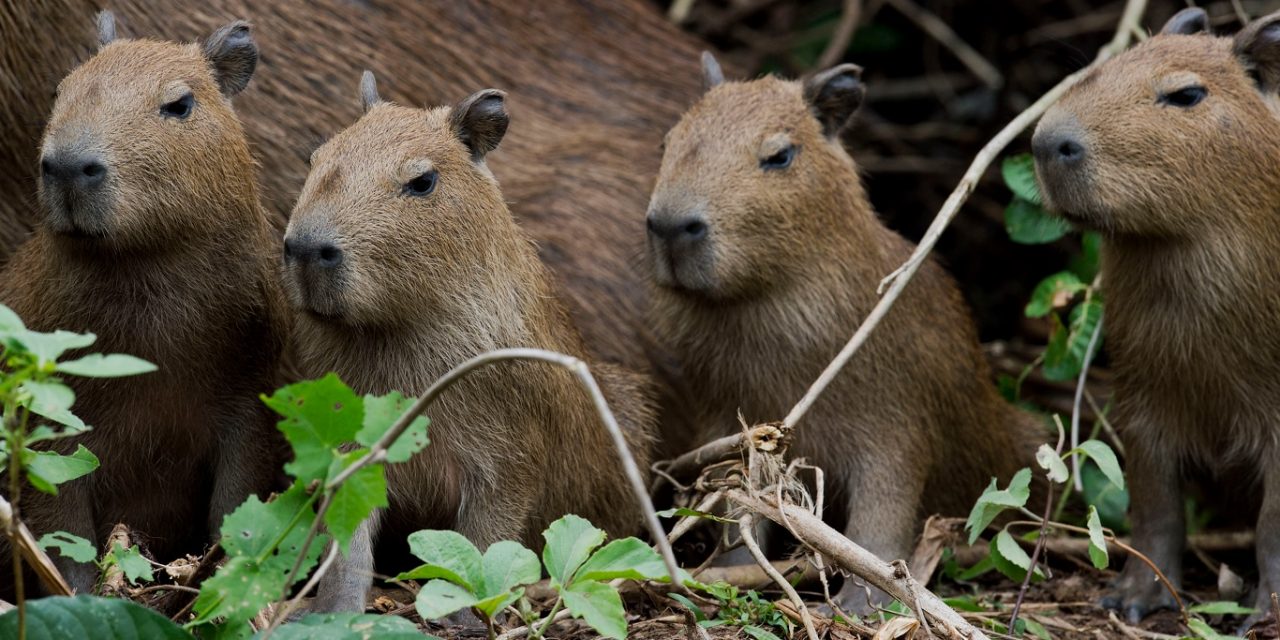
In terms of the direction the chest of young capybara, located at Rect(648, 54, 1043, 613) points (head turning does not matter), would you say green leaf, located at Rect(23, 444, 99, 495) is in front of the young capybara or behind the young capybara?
in front

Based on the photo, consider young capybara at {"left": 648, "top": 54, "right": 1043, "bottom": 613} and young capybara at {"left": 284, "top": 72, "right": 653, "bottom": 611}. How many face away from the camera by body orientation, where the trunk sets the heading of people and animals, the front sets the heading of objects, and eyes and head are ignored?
0

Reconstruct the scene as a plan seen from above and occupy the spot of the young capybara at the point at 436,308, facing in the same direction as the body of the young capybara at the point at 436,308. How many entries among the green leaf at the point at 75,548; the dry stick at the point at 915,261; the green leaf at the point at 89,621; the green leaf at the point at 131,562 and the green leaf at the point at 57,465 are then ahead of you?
4

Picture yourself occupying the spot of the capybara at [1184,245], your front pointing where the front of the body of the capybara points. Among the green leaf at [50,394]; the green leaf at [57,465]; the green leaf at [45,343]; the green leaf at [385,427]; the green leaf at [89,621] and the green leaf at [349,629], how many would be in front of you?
6

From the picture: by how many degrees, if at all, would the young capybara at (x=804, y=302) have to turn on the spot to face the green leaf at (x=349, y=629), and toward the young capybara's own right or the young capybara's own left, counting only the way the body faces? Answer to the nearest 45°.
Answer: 0° — it already faces it

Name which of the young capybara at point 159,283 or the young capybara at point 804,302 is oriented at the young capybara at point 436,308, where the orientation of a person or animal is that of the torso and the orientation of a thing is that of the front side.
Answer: the young capybara at point 804,302

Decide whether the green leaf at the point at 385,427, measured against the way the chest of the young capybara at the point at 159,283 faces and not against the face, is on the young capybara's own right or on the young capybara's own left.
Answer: on the young capybara's own left

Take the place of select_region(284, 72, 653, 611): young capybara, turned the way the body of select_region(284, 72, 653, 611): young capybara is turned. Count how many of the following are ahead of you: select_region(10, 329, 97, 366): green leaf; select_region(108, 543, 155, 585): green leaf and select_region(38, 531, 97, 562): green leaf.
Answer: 3

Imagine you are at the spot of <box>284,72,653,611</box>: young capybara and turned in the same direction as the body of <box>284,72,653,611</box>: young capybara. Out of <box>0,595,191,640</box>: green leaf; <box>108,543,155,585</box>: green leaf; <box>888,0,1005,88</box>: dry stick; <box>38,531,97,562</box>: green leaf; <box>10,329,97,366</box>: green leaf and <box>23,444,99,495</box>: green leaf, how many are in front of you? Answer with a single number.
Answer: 5

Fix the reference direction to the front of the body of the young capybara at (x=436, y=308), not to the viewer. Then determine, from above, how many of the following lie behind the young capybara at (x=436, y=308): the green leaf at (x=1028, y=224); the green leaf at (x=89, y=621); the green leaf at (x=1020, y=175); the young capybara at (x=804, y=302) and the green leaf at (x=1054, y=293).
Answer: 4

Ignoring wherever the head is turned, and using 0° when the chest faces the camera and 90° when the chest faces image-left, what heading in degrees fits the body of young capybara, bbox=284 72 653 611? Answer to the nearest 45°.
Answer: approximately 45°

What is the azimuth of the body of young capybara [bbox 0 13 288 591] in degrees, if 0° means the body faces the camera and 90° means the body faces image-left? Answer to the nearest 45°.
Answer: approximately 45°
